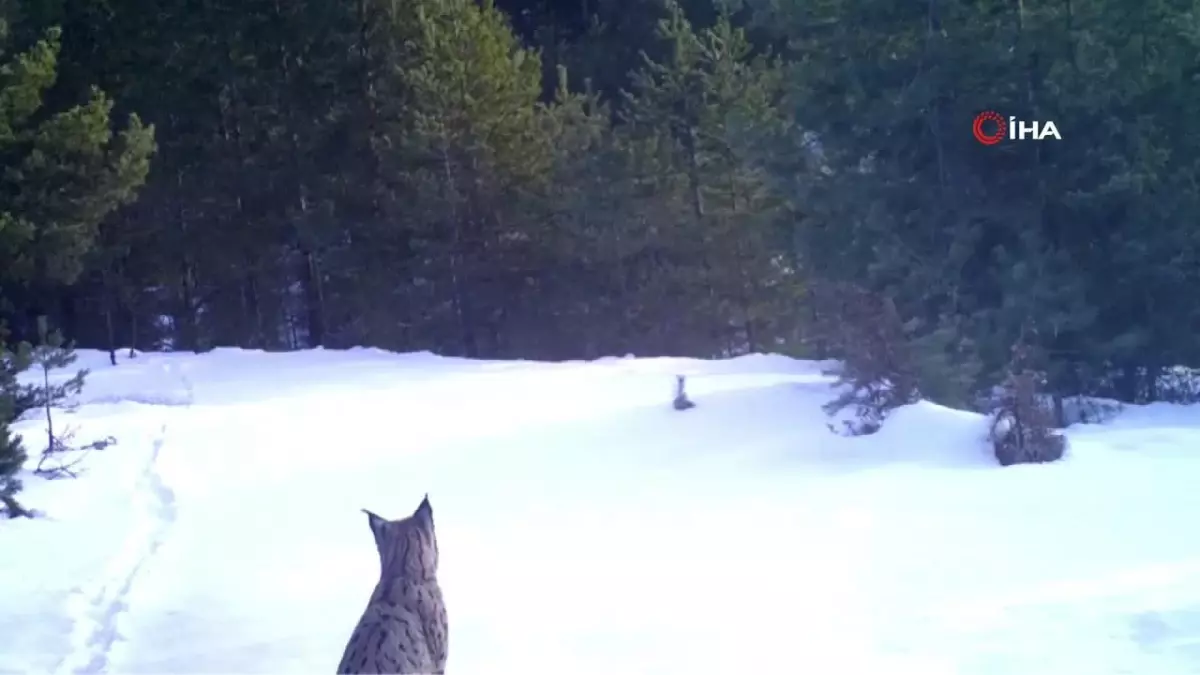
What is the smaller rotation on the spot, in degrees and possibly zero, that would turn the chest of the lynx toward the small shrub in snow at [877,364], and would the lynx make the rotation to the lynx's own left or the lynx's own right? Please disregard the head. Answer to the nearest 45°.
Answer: approximately 45° to the lynx's own right

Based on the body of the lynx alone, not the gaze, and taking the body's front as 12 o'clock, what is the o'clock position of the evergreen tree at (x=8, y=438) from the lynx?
The evergreen tree is roughly at 11 o'clock from the lynx.

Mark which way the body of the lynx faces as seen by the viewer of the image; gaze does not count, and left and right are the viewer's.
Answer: facing away from the viewer

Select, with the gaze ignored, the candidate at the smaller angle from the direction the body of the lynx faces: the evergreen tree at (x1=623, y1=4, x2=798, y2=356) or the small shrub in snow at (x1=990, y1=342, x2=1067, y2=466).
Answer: the evergreen tree

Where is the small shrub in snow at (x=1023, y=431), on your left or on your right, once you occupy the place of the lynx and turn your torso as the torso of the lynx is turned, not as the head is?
on your right

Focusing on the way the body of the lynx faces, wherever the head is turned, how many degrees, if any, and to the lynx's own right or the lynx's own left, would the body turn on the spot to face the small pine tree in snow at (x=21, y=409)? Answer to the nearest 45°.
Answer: approximately 45° to the lynx's own left
